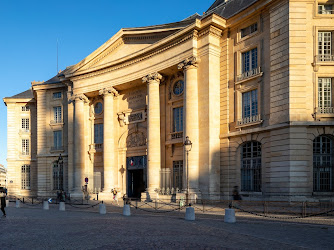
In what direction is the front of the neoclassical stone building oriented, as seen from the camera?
facing the viewer and to the left of the viewer
